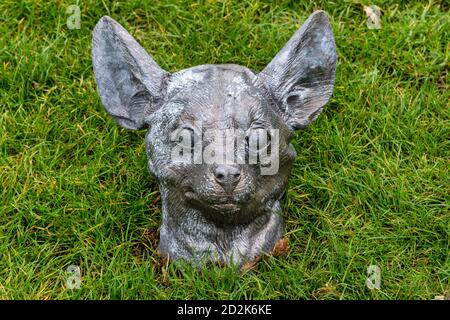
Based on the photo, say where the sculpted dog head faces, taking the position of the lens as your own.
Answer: facing the viewer
